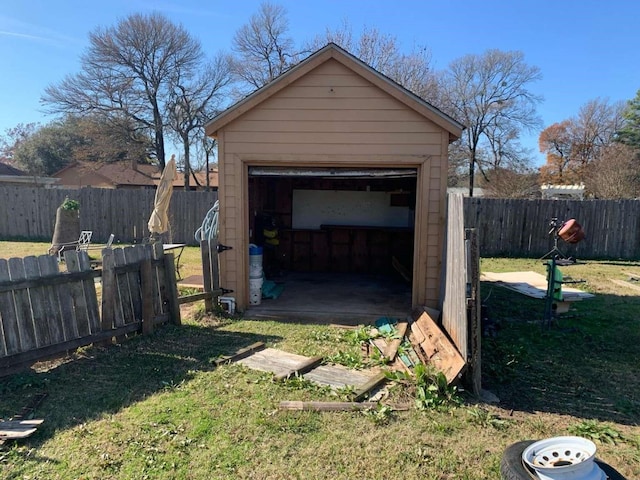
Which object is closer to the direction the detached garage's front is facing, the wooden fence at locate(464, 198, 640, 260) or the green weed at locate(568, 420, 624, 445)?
the green weed

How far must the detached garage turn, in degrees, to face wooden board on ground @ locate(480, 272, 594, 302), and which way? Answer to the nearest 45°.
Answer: approximately 135° to its left

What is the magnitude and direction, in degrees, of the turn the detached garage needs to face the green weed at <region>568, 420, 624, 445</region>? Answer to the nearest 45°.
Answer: approximately 45° to its left

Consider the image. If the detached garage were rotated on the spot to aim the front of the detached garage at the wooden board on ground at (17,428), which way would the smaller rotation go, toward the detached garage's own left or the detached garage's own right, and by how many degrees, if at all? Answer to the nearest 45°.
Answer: approximately 45° to the detached garage's own right

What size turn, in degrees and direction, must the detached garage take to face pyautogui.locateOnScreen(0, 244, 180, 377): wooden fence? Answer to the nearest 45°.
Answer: approximately 45° to its right

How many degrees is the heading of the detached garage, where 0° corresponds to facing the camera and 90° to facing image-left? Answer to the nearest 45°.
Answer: approximately 0°

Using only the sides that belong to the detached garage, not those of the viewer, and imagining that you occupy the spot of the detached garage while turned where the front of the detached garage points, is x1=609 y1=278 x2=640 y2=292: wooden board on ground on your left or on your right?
on your left

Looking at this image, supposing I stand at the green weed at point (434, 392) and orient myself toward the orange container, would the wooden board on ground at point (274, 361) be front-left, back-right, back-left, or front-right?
back-left
